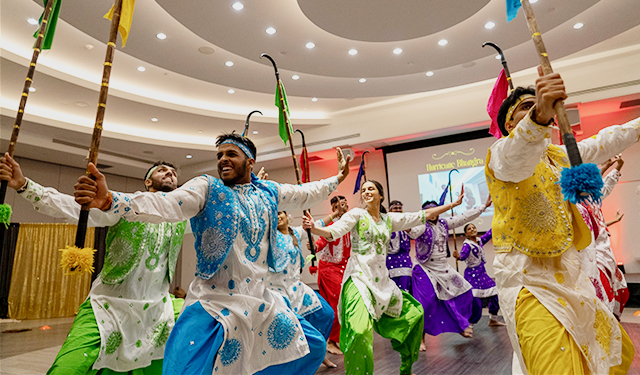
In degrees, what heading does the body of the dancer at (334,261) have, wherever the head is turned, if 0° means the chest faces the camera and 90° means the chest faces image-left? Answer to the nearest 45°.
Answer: approximately 315°

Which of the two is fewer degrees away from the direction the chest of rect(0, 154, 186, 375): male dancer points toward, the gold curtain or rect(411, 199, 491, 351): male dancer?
the male dancer

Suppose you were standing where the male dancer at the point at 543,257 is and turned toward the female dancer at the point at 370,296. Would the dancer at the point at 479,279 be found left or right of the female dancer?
right

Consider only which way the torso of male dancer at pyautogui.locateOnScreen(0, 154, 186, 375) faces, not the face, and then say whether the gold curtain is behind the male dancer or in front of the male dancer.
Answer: behind

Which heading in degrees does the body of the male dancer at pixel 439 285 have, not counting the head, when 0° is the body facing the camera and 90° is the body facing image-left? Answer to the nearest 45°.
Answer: approximately 315°
